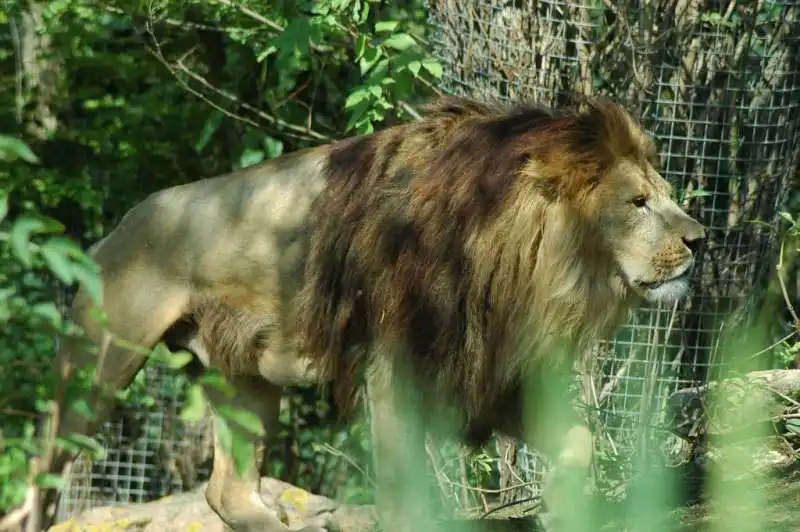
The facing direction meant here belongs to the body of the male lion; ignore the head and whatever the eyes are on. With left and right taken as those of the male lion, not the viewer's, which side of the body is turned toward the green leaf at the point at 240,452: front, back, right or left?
right

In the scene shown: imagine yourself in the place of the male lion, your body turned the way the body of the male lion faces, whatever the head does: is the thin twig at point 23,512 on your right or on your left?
on your right

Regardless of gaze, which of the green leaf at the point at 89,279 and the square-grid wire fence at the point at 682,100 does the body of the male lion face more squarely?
the square-grid wire fence

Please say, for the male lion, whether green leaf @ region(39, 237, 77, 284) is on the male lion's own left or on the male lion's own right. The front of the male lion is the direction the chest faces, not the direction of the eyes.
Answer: on the male lion's own right

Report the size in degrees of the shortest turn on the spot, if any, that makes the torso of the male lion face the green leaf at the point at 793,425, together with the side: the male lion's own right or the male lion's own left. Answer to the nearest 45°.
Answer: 0° — it already faces it

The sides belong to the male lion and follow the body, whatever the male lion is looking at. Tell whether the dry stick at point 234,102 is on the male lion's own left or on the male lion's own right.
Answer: on the male lion's own left

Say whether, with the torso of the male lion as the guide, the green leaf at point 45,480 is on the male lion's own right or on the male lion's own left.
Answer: on the male lion's own right

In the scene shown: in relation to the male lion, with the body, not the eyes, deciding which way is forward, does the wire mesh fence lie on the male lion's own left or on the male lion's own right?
on the male lion's own left

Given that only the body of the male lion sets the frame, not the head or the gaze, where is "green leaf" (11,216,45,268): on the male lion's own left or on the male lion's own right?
on the male lion's own right

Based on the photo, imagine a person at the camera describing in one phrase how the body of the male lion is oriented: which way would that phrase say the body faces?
to the viewer's right
